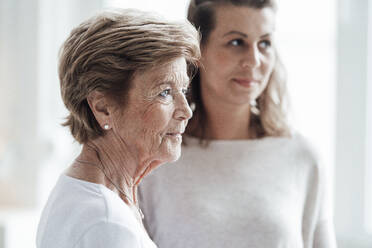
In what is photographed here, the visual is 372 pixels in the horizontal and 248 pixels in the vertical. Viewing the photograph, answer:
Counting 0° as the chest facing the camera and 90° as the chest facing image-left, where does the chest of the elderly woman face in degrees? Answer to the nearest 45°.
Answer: approximately 270°

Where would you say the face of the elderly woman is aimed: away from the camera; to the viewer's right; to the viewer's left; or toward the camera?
to the viewer's right
